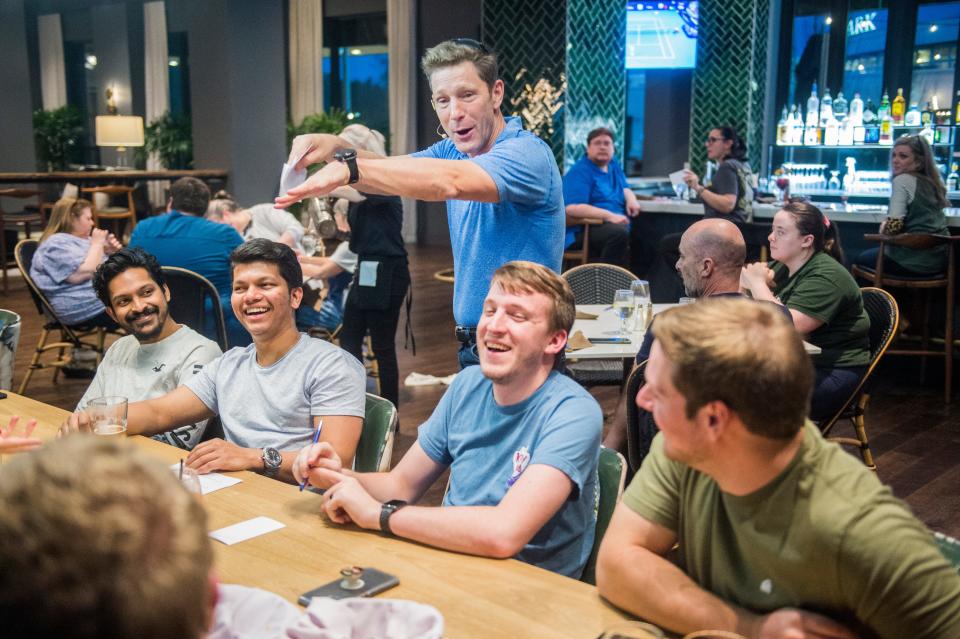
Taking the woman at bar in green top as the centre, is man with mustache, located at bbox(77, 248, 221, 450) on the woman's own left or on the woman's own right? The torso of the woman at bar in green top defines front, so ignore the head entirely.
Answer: on the woman's own left

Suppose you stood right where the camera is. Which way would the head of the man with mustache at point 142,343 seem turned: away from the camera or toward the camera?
toward the camera

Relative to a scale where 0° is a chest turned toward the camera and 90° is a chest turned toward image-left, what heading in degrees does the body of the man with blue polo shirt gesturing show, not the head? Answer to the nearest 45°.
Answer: approximately 45°

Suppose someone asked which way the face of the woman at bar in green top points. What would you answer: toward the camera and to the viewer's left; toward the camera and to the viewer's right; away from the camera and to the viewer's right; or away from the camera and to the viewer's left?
toward the camera and to the viewer's left

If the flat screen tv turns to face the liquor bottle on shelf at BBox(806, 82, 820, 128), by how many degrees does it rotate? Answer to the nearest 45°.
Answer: approximately 45° to its left

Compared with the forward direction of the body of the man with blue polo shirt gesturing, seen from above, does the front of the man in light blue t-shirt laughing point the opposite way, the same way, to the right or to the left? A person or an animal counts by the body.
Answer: the same way

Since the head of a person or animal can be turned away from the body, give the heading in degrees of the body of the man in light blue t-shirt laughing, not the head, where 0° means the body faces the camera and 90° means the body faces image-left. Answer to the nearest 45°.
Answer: approximately 45°

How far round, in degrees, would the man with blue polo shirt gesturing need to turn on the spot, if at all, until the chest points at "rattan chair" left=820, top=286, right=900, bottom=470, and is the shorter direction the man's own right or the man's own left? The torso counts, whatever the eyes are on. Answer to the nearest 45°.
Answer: approximately 180°

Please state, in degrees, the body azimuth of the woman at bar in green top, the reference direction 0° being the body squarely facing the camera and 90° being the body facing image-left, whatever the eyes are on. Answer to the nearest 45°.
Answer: approximately 135°

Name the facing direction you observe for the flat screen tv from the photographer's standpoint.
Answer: facing the viewer

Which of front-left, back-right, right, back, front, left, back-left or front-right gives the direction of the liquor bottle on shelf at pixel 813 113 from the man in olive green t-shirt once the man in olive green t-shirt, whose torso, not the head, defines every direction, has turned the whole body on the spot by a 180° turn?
front-left
